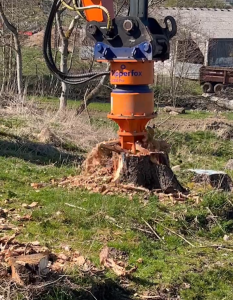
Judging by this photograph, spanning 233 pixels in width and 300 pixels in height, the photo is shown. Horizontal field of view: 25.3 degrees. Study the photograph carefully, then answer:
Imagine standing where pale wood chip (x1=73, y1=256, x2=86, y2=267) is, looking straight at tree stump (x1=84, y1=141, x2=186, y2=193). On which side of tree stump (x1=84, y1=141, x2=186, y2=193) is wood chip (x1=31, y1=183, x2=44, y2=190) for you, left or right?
left

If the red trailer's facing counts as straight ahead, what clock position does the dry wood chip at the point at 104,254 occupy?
The dry wood chip is roughly at 3 o'clock from the red trailer.

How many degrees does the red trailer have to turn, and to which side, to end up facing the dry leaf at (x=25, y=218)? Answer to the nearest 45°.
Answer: approximately 90° to its right

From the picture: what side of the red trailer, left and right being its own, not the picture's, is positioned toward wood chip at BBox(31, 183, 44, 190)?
right

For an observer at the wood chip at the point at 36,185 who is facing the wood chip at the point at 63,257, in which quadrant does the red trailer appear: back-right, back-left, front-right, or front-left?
back-left

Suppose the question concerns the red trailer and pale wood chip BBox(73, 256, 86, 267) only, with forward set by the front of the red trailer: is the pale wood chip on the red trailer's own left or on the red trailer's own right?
on the red trailer's own right

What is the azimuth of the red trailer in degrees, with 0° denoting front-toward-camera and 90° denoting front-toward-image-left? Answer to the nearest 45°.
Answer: approximately 270°

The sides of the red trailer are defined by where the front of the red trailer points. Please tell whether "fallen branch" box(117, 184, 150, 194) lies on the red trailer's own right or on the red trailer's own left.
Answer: on the red trailer's own right
